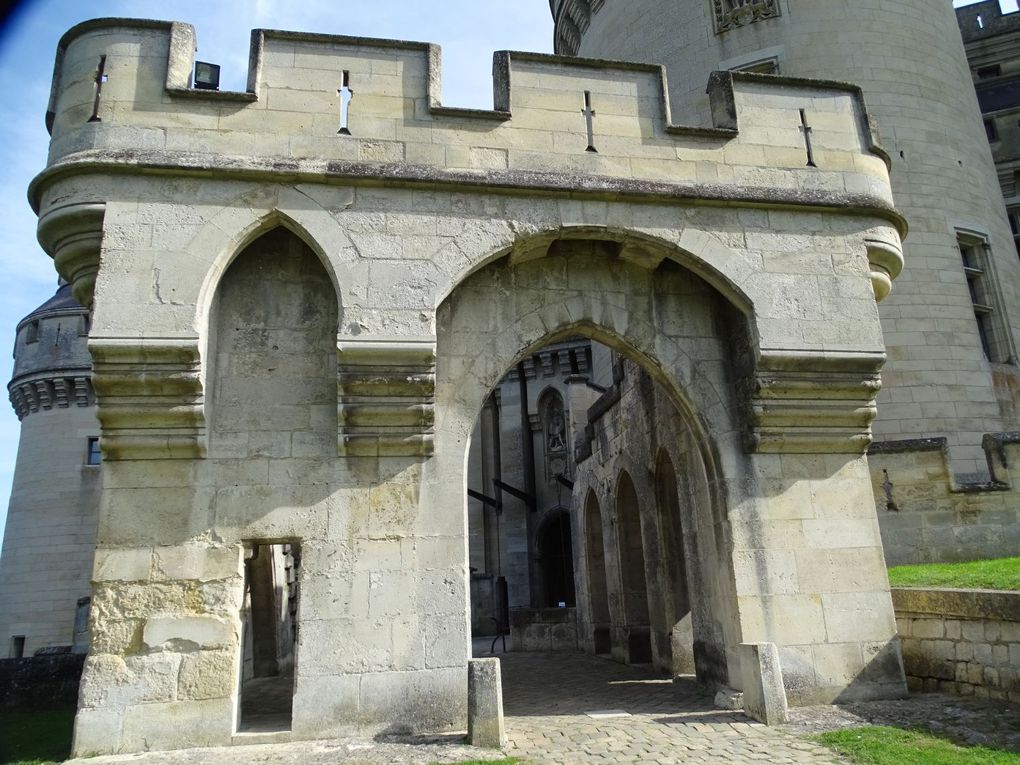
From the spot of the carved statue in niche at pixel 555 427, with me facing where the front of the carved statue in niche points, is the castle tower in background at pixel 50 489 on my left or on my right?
on my right

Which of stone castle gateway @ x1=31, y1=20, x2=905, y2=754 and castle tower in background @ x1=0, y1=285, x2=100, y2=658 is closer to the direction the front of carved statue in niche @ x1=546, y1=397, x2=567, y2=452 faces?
the stone castle gateway

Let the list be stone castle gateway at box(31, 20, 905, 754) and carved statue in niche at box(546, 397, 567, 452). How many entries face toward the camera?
2

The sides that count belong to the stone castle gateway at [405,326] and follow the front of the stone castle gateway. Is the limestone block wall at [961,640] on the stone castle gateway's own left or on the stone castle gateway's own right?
on the stone castle gateway's own left

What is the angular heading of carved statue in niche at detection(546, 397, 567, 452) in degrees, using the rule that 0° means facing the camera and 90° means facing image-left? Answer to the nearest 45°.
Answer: approximately 0°

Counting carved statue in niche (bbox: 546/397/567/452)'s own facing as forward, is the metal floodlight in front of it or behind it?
in front

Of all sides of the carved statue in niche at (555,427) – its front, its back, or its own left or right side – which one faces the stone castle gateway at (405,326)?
front
